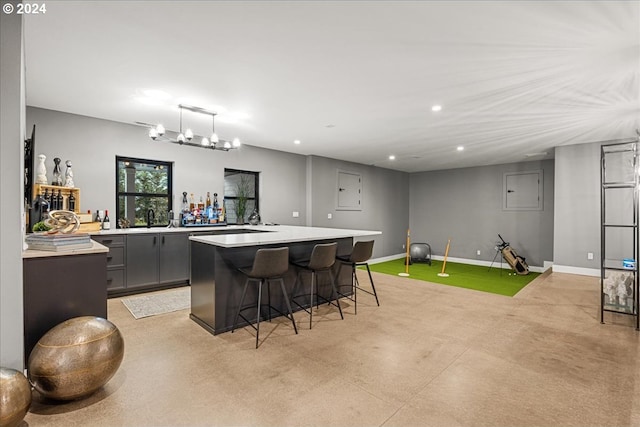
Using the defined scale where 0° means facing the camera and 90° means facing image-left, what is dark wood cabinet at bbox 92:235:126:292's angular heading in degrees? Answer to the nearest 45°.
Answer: approximately 0°

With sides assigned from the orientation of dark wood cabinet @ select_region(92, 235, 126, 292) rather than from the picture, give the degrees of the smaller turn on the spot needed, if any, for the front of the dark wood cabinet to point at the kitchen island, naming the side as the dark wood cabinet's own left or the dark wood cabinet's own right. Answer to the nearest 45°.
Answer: approximately 45° to the dark wood cabinet's own left

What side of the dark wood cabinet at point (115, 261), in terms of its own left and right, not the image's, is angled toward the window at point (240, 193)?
left
